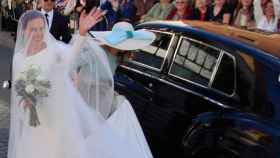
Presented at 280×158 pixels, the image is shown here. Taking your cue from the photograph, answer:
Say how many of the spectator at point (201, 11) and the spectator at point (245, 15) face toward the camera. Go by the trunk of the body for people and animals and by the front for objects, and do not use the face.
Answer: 2

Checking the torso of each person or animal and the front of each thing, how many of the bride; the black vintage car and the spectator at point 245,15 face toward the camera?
2

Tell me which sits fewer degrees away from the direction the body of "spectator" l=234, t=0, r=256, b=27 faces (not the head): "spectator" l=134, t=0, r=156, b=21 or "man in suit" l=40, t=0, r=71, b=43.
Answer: the man in suit

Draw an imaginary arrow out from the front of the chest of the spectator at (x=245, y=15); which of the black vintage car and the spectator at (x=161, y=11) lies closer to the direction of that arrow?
the black vintage car

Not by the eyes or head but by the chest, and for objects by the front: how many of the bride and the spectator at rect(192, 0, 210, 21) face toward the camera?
2

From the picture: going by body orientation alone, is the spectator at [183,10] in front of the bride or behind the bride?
behind
